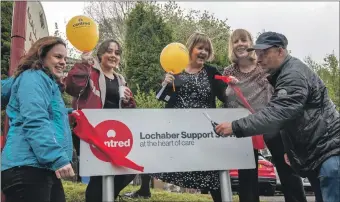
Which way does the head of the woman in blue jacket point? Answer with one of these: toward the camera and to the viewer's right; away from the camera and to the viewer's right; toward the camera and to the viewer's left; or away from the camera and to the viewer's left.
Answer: toward the camera and to the viewer's right

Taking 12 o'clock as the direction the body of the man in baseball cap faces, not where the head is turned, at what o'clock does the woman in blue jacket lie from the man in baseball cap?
The woman in blue jacket is roughly at 11 o'clock from the man in baseball cap.

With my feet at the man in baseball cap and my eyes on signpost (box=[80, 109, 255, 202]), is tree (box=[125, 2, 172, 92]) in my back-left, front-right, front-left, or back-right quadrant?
front-right

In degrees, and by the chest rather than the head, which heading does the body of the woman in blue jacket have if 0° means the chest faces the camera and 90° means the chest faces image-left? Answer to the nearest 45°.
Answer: approximately 270°

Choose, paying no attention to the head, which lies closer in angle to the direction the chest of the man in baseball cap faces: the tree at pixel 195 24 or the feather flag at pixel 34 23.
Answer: the feather flag

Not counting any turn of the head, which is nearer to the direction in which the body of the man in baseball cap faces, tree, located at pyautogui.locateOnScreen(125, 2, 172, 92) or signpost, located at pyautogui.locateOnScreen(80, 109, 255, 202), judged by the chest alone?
the signpost

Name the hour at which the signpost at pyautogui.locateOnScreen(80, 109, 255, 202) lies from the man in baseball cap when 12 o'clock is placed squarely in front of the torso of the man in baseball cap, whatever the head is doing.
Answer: The signpost is roughly at 12 o'clock from the man in baseball cap.

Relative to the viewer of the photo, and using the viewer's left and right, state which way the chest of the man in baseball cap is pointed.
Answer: facing to the left of the viewer

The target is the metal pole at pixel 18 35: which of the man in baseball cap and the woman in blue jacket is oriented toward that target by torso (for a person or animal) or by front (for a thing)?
the man in baseball cap

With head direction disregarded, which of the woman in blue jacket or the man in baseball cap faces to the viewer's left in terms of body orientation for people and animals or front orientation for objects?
the man in baseball cap

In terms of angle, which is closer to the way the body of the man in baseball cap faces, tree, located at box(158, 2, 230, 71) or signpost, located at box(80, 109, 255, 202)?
the signpost
